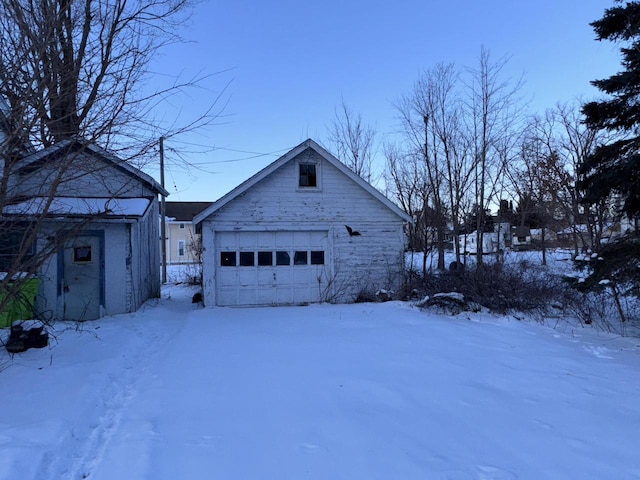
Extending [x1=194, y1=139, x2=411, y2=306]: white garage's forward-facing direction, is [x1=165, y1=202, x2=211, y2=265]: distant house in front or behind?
behind

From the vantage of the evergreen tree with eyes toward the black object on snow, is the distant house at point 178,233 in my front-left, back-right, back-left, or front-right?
front-right

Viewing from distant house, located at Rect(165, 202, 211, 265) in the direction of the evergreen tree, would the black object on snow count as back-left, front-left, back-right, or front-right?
front-right

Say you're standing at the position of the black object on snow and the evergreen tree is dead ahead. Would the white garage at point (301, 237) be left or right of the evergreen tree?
left

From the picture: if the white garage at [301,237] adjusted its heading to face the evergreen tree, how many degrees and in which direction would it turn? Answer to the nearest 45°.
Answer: approximately 45° to its left

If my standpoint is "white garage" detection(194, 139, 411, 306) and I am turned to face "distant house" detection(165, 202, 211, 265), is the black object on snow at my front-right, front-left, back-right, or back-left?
back-left

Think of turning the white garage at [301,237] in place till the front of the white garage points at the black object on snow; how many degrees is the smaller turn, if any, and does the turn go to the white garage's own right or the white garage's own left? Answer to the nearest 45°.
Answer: approximately 45° to the white garage's own right

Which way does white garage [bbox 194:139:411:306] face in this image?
toward the camera

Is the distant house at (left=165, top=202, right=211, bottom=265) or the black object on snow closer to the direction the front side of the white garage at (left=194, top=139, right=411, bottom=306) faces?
the black object on snow

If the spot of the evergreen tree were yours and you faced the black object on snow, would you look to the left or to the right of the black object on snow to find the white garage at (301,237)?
right
